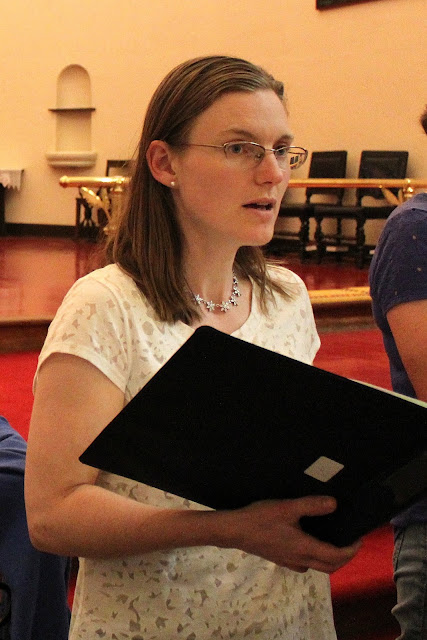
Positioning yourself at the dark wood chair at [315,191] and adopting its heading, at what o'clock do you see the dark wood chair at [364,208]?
the dark wood chair at [364,208] is roughly at 9 o'clock from the dark wood chair at [315,191].

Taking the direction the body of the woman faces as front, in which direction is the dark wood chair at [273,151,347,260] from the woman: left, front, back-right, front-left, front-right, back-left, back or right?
back-left

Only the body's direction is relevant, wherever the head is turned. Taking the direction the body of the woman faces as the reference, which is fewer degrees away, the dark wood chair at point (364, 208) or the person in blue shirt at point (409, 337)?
the person in blue shirt

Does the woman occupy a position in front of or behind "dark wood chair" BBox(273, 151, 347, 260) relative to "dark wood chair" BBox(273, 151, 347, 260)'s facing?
in front

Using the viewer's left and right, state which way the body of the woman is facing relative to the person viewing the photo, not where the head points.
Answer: facing the viewer and to the right of the viewer

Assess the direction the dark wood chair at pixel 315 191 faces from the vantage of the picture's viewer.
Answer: facing the viewer and to the left of the viewer

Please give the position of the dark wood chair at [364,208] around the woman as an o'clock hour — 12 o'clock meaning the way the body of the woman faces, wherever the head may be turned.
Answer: The dark wood chair is roughly at 8 o'clock from the woman.
